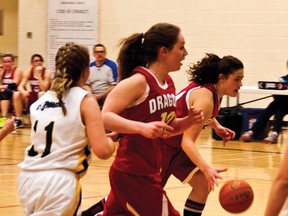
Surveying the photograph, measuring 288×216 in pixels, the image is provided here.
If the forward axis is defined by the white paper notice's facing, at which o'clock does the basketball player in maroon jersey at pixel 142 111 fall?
The basketball player in maroon jersey is roughly at 12 o'clock from the white paper notice.

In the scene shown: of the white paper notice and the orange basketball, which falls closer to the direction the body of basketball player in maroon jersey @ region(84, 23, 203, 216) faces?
the orange basketball

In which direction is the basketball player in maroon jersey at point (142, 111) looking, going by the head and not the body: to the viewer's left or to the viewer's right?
to the viewer's right

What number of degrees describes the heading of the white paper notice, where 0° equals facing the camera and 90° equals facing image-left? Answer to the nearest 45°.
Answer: approximately 0°

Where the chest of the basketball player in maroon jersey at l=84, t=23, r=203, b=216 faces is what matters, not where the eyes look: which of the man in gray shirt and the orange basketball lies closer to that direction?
the orange basketball

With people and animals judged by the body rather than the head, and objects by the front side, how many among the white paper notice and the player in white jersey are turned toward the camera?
1

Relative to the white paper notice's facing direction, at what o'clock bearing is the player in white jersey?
The player in white jersey is roughly at 12 o'clock from the white paper notice.

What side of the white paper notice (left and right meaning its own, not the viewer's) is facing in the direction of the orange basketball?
front

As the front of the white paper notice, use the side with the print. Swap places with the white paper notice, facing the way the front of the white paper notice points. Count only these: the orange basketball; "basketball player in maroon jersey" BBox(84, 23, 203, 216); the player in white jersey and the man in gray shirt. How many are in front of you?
4

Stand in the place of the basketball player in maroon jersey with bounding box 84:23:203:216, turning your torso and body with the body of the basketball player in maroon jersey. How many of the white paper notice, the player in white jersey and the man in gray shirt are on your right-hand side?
1

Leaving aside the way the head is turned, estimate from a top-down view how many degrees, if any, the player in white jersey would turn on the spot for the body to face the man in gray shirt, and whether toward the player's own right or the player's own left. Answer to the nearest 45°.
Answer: approximately 45° to the player's own left

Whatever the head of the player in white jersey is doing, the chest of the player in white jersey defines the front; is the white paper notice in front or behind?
in front

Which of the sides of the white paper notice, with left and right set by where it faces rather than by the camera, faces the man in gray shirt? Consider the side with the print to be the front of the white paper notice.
front

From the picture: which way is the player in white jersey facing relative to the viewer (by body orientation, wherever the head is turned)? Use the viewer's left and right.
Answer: facing away from the viewer and to the right of the viewer
